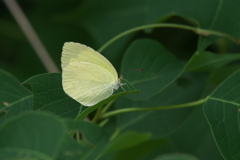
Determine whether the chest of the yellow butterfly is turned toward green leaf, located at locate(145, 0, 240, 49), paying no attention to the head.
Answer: yes

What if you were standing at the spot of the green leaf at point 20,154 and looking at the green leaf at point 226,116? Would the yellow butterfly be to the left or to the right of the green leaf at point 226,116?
left

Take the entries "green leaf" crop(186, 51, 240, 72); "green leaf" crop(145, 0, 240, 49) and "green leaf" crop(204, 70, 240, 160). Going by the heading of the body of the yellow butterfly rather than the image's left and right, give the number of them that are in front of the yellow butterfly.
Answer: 3

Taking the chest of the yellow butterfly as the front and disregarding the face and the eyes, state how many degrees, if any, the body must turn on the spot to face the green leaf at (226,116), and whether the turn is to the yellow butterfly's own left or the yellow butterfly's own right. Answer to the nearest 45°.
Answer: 0° — it already faces it

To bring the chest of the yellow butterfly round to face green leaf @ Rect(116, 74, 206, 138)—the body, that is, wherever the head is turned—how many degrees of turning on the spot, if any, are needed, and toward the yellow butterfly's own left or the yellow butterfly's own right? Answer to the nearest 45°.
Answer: approximately 45° to the yellow butterfly's own left

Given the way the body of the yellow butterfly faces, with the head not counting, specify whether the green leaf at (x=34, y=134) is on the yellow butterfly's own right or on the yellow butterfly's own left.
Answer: on the yellow butterfly's own right

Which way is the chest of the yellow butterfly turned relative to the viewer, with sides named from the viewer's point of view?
facing to the right of the viewer

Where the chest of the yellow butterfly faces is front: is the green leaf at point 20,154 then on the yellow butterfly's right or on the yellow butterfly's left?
on the yellow butterfly's right
